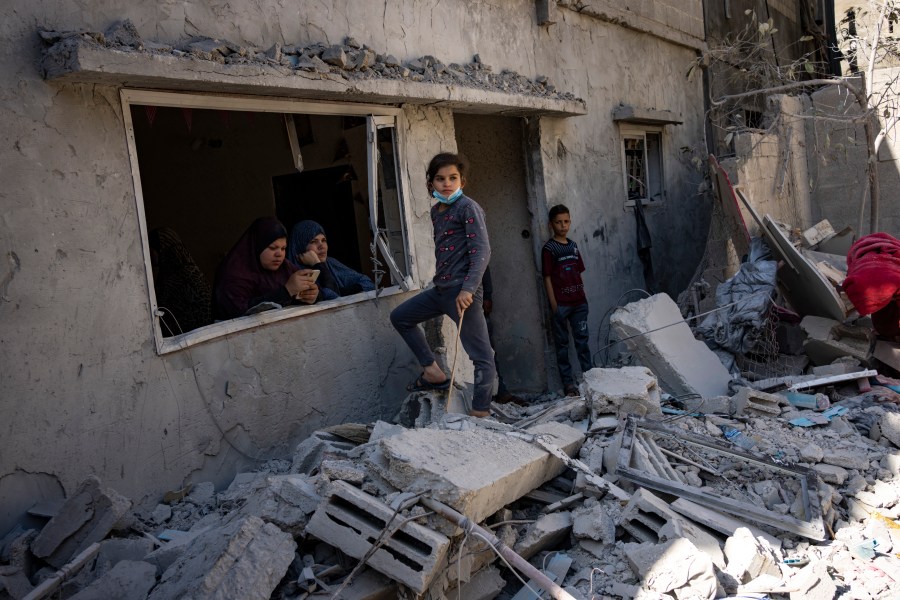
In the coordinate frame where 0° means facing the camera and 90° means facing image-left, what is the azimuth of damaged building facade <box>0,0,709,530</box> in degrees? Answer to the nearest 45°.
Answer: approximately 315°

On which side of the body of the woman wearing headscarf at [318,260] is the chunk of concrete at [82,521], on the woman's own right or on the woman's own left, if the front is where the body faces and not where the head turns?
on the woman's own right

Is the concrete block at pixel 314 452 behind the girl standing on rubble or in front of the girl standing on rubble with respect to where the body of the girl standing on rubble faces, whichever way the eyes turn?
in front

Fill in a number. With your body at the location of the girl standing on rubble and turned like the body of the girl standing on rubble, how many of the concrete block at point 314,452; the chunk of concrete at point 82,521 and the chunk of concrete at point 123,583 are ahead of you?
3

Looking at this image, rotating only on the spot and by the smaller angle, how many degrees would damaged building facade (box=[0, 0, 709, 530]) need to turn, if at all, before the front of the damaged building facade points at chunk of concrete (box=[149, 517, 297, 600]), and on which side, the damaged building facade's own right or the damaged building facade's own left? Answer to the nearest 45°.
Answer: approximately 45° to the damaged building facade's own right

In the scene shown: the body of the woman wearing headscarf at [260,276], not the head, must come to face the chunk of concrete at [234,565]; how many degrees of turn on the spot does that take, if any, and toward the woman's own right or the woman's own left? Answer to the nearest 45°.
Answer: approximately 45° to the woman's own right

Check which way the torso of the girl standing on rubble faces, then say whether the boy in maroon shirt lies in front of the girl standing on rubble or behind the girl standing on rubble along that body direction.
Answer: behind

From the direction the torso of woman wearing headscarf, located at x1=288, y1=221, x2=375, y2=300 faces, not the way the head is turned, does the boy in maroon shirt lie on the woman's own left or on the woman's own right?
on the woman's own left

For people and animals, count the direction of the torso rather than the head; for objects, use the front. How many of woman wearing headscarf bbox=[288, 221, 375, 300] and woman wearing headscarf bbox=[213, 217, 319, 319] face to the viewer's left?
0

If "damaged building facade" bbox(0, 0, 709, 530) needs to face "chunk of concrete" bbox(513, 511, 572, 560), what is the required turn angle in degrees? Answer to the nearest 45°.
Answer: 0° — it already faces it

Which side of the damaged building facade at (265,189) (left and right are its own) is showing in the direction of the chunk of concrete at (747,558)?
front

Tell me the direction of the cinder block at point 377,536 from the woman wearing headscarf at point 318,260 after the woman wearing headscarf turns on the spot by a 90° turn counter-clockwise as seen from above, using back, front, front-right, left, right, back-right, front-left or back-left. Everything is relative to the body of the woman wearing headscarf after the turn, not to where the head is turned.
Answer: back-right

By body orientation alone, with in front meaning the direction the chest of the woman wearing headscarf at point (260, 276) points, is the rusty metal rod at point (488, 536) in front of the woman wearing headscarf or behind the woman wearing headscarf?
in front

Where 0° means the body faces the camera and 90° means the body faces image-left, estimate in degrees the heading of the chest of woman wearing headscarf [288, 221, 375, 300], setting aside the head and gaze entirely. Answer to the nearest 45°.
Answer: approximately 315°

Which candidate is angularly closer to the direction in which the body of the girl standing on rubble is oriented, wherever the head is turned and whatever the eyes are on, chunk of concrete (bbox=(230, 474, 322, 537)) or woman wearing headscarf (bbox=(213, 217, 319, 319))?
the chunk of concrete

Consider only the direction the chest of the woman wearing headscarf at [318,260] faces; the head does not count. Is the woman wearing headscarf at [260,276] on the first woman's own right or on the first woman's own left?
on the first woman's own right
